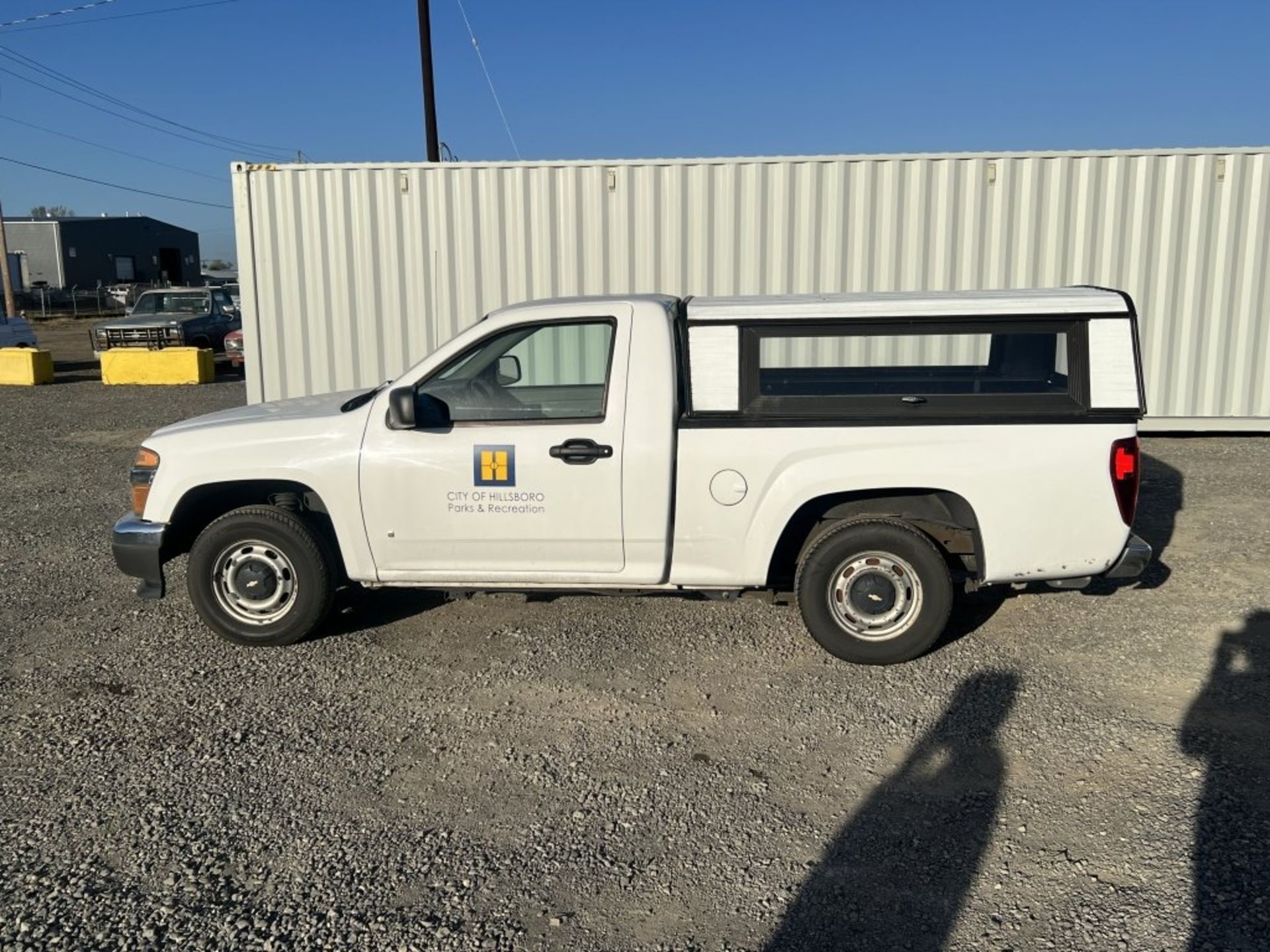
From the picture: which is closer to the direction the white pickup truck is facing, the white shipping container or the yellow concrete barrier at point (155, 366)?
the yellow concrete barrier

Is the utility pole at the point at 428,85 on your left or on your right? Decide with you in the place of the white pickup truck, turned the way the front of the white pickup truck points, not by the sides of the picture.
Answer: on your right

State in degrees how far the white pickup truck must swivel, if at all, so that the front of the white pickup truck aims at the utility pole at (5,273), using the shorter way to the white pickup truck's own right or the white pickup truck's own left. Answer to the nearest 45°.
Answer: approximately 45° to the white pickup truck's own right

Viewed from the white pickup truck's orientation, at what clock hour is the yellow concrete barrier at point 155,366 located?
The yellow concrete barrier is roughly at 2 o'clock from the white pickup truck.

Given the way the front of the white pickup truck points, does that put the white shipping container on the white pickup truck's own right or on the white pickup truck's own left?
on the white pickup truck's own right

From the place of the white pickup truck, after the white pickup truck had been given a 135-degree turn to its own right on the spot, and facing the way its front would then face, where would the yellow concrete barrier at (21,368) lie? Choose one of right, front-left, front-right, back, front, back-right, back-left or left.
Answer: left

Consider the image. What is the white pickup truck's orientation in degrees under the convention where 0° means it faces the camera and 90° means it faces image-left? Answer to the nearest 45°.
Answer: approximately 90°
